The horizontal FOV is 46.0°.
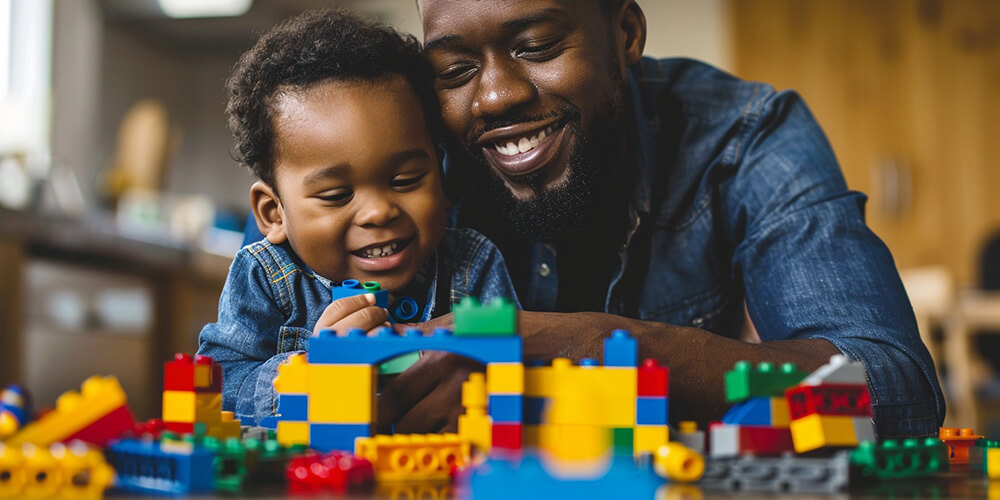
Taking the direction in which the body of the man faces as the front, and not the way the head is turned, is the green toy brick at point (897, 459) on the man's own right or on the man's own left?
on the man's own left

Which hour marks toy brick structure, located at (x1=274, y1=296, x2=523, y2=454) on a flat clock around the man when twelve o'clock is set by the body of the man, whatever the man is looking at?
The toy brick structure is roughly at 1 o'clock from the man.

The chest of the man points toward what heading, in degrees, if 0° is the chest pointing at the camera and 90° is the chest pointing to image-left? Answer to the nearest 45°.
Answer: approximately 45°

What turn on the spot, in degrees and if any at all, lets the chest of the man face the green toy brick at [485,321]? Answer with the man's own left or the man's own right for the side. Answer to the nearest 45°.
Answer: approximately 45° to the man's own left

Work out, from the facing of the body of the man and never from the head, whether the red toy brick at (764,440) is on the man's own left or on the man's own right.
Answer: on the man's own left

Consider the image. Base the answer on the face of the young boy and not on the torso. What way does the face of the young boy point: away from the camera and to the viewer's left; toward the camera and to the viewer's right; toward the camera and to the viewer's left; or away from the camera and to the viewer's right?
toward the camera and to the viewer's right

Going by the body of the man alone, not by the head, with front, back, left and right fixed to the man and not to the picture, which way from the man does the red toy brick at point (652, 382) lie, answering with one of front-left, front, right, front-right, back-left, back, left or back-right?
front-left

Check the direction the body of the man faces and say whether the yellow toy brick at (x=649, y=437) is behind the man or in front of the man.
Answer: in front

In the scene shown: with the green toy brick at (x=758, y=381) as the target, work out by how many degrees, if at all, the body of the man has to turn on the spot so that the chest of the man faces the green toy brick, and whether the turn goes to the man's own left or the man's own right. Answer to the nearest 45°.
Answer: approximately 45° to the man's own left

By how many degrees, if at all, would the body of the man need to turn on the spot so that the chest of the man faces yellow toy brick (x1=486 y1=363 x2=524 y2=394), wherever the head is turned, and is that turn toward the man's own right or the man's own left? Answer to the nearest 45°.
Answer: approximately 45° to the man's own left

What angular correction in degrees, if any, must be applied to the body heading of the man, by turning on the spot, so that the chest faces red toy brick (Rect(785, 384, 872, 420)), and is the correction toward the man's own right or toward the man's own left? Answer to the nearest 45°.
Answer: approximately 45° to the man's own left

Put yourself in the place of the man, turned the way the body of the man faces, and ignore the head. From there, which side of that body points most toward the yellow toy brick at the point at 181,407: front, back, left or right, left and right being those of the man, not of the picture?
front

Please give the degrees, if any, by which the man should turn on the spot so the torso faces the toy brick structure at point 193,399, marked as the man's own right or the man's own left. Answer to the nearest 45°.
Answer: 0° — they already face it

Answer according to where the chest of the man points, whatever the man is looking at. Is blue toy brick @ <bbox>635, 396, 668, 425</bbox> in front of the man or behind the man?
in front
